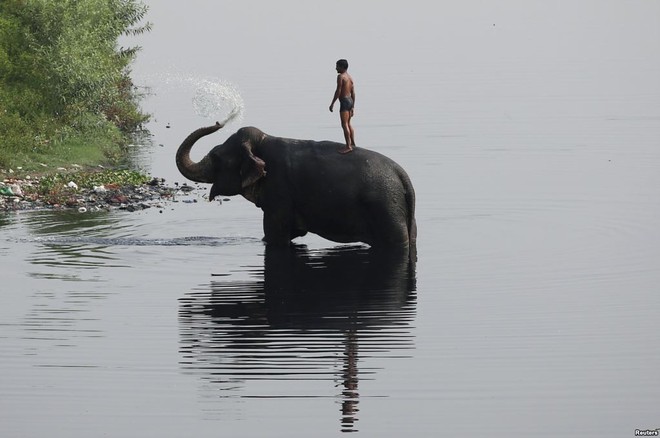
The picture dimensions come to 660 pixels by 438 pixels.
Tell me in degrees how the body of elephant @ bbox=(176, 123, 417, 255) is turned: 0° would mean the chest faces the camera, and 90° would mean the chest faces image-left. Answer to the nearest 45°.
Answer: approximately 90°
